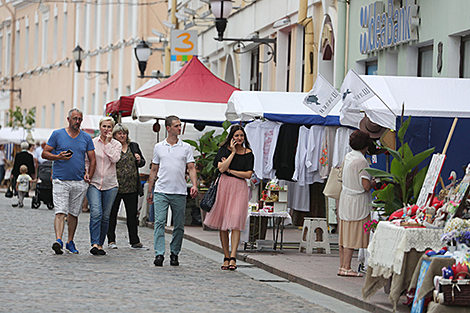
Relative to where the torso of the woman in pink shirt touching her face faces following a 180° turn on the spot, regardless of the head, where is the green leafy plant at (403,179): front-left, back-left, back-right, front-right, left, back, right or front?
back-right

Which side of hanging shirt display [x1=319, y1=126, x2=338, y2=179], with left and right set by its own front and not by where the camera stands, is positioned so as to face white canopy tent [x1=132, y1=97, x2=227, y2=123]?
right

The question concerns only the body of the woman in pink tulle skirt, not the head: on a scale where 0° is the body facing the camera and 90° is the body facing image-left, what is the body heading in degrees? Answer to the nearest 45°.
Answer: approximately 0°

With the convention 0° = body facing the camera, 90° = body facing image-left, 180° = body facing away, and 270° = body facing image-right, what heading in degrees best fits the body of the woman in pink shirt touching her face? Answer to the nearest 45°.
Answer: approximately 0°

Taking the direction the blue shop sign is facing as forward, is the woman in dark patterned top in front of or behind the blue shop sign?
in front

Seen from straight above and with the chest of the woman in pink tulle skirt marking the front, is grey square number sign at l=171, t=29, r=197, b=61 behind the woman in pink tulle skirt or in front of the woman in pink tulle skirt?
behind

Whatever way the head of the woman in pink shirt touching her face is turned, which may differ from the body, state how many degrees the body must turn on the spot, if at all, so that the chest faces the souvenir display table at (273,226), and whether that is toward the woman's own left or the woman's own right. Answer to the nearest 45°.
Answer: approximately 90° to the woman's own left
